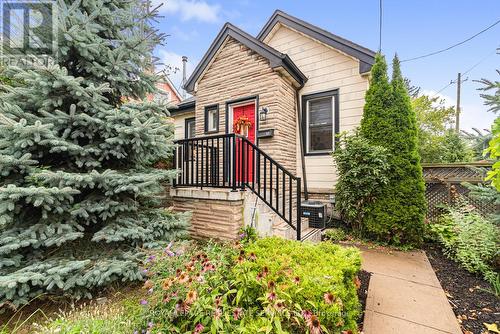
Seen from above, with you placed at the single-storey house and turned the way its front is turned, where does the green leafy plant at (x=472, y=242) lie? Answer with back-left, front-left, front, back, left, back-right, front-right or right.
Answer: left

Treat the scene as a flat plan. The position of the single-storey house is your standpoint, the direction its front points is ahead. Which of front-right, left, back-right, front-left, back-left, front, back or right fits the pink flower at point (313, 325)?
front-left

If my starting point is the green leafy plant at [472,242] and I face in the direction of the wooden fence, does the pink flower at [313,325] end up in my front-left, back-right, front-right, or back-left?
back-left

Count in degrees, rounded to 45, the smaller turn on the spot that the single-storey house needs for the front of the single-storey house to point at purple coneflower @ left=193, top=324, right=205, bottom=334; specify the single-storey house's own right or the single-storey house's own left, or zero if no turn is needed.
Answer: approximately 45° to the single-storey house's own left

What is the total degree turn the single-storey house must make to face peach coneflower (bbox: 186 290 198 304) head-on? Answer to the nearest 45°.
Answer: approximately 45° to its left

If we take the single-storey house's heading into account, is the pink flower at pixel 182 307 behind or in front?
in front

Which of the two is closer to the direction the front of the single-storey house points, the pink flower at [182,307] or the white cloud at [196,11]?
the pink flower

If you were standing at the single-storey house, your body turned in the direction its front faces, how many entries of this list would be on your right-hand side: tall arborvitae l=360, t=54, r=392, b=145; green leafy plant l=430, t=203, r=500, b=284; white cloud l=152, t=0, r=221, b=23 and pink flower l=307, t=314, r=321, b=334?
1

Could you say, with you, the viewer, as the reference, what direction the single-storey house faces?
facing the viewer and to the left of the viewer
